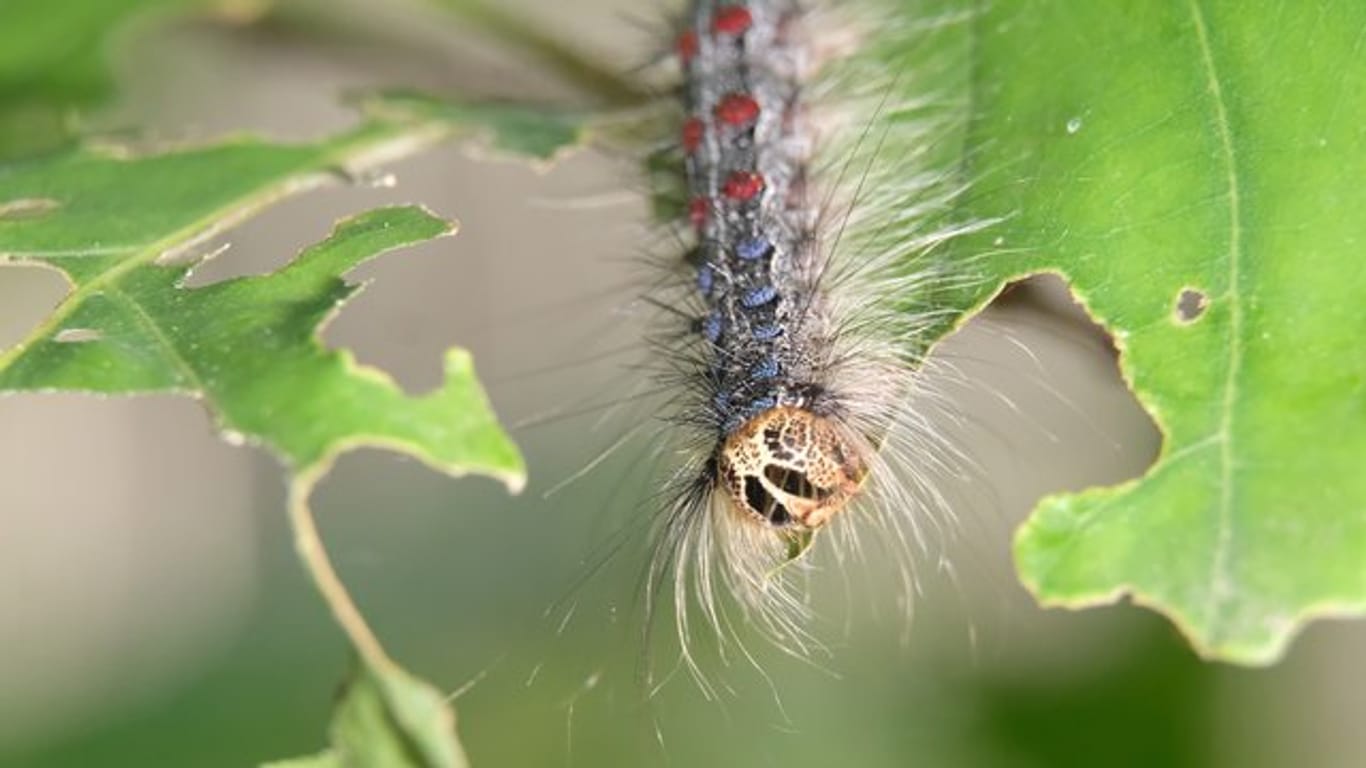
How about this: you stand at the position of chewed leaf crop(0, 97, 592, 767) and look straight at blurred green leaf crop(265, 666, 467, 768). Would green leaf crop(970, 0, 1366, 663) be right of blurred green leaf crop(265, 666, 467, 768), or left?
left

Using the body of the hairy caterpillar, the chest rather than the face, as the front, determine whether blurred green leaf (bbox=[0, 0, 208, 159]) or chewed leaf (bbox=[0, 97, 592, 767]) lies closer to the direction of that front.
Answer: the chewed leaf

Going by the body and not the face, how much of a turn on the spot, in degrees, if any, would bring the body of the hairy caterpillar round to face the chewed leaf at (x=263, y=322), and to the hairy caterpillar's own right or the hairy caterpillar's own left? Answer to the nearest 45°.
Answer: approximately 45° to the hairy caterpillar's own right

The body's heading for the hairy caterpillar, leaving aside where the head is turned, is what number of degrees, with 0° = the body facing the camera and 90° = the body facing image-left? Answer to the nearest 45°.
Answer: approximately 0°

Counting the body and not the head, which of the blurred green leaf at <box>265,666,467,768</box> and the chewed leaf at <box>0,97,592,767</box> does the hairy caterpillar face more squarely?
the blurred green leaf

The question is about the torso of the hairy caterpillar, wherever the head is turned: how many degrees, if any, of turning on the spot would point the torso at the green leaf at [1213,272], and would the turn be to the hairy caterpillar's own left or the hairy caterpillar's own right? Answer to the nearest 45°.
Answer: approximately 45° to the hairy caterpillar's own left
